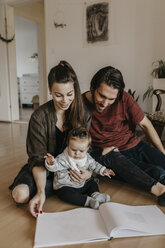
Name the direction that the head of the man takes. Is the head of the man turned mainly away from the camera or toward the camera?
toward the camera

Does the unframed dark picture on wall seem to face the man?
yes

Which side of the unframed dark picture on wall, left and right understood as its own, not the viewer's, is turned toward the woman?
front

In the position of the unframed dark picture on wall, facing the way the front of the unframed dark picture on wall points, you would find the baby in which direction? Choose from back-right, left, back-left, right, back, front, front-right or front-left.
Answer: front

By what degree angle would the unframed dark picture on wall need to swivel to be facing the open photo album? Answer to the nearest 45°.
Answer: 0° — it already faces it

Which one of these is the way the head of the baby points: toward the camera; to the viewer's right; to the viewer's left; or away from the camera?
toward the camera

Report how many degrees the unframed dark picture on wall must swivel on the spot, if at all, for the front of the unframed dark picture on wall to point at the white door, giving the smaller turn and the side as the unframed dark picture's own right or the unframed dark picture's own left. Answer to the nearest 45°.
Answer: approximately 135° to the unframed dark picture's own right

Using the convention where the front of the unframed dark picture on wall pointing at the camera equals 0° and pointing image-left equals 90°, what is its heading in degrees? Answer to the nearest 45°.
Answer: approximately 0°

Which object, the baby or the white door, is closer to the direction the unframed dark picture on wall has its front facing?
the baby
